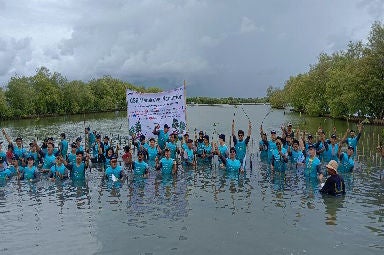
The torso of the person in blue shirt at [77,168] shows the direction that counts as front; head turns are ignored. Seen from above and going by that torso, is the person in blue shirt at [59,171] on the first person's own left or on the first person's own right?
on the first person's own right

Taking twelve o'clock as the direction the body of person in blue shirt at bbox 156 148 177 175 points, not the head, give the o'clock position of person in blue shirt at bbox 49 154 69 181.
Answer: person in blue shirt at bbox 49 154 69 181 is roughly at 3 o'clock from person in blue shirt at bbox 156 148 177 175.

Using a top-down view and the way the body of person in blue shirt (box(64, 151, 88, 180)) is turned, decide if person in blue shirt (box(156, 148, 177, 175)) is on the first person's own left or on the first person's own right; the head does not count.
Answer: on the first person's own left

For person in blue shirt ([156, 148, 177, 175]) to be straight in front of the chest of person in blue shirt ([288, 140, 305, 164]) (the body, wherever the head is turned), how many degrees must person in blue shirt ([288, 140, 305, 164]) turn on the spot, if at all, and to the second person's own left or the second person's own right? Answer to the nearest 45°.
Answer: approximately 90° to the second person's own right

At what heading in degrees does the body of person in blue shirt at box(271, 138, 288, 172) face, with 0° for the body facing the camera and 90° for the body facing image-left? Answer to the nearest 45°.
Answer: approximately 0°

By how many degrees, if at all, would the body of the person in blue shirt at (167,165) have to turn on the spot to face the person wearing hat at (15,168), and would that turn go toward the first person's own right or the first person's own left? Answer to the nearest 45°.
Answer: approximately 90° to the first person's own right

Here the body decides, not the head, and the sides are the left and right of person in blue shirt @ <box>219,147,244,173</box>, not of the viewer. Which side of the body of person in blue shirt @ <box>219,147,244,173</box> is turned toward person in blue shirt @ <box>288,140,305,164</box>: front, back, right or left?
left

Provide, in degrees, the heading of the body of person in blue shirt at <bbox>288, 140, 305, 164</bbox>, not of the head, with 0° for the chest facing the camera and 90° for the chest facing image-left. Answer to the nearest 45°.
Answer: approximately 0°

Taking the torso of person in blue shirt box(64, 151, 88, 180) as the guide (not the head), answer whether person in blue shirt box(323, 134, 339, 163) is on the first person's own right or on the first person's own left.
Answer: on the first person's own left

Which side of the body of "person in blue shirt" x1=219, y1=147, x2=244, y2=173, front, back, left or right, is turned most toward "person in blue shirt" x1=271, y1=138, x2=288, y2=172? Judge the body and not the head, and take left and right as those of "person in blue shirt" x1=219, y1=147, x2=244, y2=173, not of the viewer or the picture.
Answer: left

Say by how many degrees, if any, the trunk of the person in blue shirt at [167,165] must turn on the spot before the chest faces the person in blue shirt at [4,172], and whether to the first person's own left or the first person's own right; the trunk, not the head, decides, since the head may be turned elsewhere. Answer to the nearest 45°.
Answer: approximately 90° to the first person's own right

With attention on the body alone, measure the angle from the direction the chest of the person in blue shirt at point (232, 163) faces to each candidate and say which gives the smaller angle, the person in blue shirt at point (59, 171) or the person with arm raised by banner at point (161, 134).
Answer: the person in blue shirt

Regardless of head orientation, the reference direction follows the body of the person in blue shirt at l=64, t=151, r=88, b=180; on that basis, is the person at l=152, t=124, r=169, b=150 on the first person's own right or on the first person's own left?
on the first person's own left

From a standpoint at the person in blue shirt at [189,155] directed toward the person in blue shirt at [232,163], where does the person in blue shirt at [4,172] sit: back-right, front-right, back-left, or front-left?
back-right
